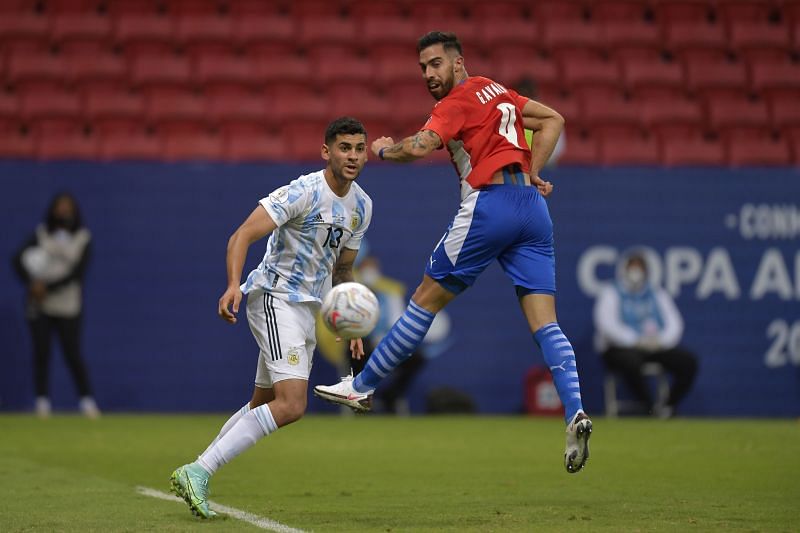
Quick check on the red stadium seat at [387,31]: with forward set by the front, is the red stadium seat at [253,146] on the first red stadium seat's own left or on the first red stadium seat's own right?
on the first red stadium seat's own right

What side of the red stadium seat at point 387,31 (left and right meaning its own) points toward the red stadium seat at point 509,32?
left

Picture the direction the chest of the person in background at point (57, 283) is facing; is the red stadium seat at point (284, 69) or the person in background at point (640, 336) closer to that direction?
the person in background

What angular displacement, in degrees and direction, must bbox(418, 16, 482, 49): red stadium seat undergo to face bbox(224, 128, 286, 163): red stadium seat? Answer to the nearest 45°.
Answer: approximately 45° to its right

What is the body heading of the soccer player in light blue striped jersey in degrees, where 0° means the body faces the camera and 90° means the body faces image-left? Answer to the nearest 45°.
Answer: approximately 315°

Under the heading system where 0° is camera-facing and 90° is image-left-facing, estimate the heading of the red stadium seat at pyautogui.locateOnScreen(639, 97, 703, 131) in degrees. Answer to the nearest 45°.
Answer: approximately 0°

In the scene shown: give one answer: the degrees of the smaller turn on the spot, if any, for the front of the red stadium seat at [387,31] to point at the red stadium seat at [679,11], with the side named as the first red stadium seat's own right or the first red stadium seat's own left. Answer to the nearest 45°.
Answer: approximately 90° to the first red stadium seat's own left

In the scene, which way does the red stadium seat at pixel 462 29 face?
toward the camera

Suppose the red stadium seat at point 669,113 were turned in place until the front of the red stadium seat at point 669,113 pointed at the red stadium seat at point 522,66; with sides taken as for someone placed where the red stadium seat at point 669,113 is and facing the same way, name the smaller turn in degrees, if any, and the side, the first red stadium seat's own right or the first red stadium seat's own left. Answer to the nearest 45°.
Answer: approximately 90° to the first red stadium seat's own right

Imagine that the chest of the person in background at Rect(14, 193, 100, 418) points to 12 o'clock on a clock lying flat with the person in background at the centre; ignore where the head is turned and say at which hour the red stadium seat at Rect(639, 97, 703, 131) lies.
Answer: The red stadium seat is roughly at 9 o'clock from the person in background.

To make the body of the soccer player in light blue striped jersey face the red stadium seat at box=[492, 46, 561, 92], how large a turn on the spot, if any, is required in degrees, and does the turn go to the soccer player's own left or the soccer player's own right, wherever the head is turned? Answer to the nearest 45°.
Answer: approximately 135° to the soccer player's own left

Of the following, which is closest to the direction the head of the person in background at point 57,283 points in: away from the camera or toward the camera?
toward the camera

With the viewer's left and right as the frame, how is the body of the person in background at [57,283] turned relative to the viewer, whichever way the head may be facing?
facing the viewer
